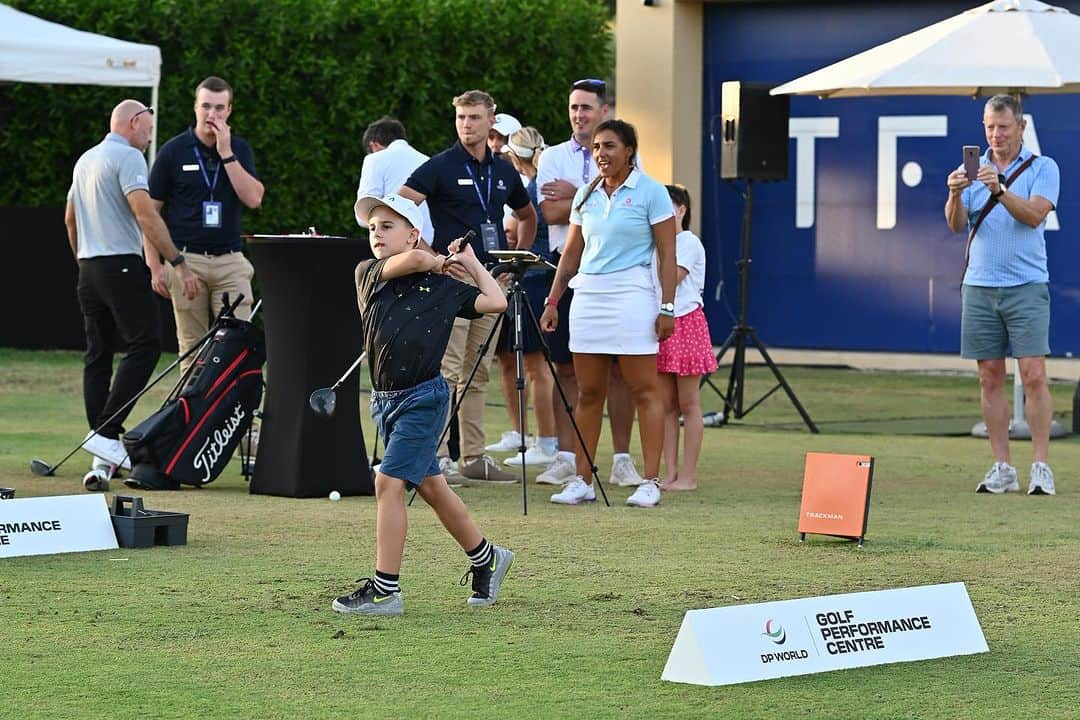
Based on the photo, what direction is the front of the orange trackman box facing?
toward the camera

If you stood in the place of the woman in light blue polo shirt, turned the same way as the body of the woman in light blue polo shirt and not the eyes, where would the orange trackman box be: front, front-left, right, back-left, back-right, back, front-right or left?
left

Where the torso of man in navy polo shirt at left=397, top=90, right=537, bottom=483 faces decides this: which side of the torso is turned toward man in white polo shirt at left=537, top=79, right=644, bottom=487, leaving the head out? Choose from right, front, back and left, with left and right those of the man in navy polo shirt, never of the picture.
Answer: left

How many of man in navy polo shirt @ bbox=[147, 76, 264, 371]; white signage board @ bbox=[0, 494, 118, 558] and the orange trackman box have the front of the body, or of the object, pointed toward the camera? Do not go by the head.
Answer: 3

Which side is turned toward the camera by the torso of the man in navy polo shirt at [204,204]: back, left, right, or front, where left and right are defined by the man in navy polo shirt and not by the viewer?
front

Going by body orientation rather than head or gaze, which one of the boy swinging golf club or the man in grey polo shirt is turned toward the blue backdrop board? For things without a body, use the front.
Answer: the man in grey polo shirt

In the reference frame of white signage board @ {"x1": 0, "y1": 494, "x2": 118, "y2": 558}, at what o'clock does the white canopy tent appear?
The white canopy tent is roughly at 6 o'clock from the white signage board.

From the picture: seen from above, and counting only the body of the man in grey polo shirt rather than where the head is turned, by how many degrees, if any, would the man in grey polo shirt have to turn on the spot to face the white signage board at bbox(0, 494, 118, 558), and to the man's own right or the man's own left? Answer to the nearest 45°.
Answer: approximately 135° to the man's own right

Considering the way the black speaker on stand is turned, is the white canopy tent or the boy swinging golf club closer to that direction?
the boy swinging golf club

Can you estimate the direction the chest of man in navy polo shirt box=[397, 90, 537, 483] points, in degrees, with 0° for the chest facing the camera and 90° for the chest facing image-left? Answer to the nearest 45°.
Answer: approximately 315°

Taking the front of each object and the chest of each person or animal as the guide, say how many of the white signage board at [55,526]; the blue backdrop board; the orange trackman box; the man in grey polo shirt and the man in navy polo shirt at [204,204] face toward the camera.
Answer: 4

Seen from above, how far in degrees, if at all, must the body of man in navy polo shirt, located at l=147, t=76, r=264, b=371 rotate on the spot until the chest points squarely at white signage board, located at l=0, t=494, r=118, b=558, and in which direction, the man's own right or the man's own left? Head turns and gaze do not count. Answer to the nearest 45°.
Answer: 0° — they already face it

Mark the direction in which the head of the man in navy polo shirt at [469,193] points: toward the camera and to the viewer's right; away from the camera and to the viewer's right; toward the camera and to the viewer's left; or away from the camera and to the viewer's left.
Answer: toward the camera and to the viewer's left

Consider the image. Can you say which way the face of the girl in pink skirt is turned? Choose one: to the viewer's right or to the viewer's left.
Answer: to the viewer's left

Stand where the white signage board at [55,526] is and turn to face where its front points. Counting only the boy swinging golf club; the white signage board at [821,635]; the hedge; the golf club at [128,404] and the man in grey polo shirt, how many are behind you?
3

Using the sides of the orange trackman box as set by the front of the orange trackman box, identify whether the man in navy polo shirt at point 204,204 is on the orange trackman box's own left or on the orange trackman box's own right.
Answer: on the orange trackman box's own right

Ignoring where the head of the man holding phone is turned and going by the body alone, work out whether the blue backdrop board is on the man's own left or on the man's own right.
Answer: on the man's own right
